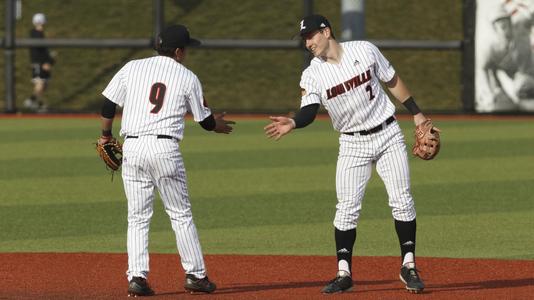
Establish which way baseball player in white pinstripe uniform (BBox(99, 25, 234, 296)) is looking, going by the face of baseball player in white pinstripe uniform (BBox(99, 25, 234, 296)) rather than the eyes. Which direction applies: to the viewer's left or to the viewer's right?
to the viewer's right
